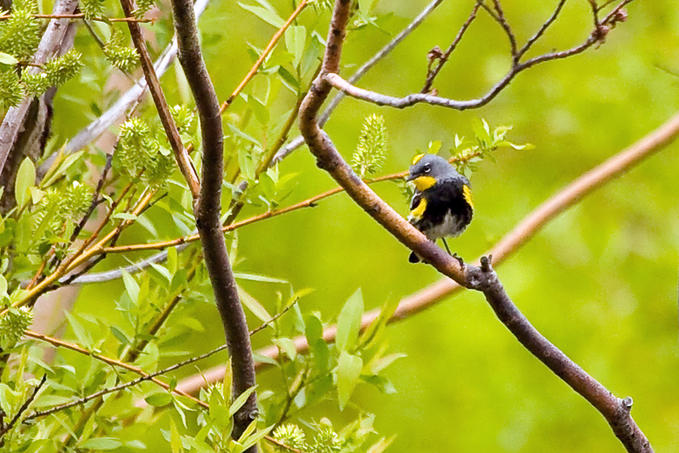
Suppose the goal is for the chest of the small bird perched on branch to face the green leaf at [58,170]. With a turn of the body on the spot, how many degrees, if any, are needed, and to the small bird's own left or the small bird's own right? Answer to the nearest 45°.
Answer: approximately 45° to the small bird's own right

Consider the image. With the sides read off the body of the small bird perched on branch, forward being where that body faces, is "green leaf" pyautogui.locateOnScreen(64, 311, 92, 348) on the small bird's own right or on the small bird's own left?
on the small bird's own right

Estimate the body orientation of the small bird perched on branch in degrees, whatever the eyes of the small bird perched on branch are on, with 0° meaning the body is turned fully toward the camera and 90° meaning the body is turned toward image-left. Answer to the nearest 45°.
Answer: approximately 0°
